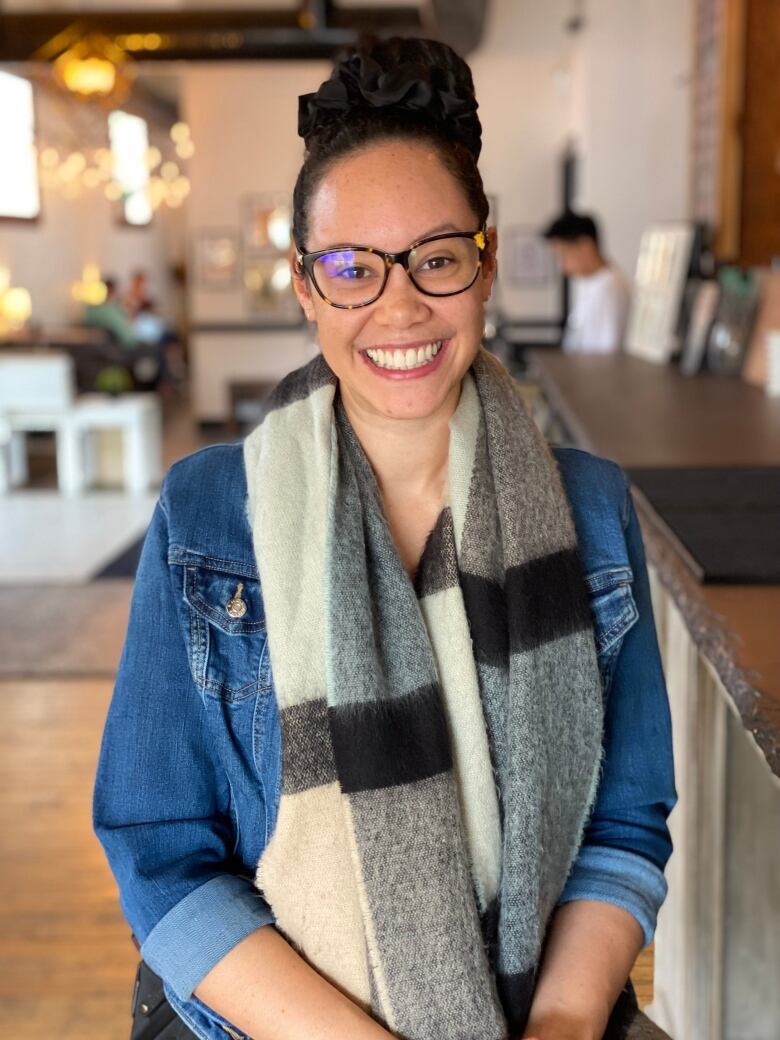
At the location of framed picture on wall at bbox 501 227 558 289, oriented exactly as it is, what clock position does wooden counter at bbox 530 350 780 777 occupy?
The wooden counter is roughly at 12 o'clock from the framed picture on wall.

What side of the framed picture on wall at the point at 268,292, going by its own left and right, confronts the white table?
front

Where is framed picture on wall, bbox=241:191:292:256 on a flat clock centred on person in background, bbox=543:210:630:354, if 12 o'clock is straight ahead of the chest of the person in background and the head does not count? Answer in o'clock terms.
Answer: The framed picture on wall is roughly at 2 o'clock from the person in background.

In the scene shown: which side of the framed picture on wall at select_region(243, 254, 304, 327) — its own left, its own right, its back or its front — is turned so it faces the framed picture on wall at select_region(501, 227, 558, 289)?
left

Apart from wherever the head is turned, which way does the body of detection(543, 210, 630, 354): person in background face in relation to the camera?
to the viewer's left

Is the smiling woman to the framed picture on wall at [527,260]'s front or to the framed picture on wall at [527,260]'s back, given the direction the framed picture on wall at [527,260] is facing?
to the front

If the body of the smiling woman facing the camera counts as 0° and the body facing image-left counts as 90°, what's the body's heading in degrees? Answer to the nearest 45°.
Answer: approximately 0°

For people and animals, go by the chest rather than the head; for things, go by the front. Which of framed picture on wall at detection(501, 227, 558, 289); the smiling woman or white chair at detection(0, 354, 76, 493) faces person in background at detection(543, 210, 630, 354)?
the framed picture on wall

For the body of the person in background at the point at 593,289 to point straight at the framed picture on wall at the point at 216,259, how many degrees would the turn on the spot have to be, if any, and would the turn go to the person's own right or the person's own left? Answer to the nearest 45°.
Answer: approximately 45° to the person's own right
